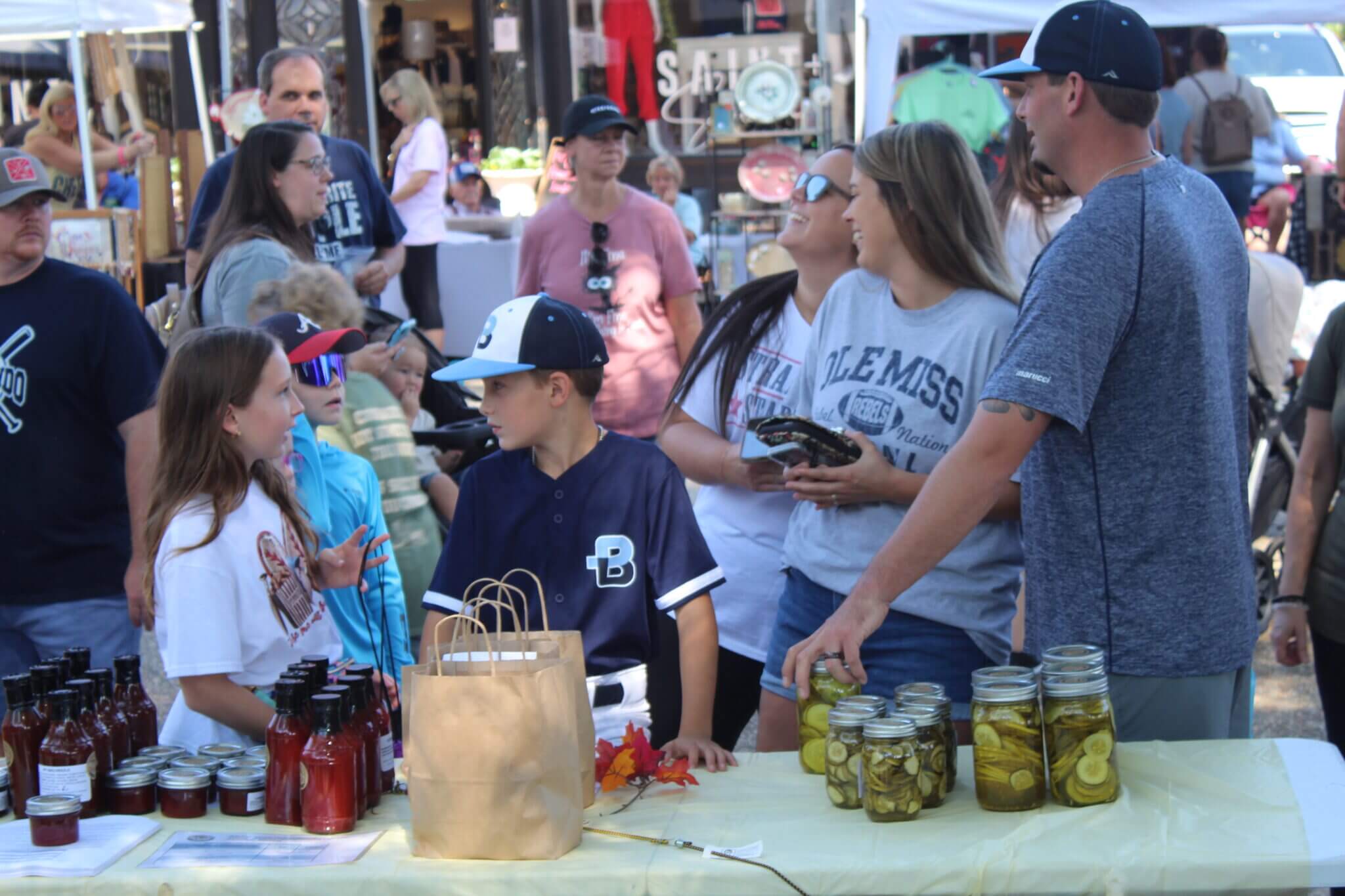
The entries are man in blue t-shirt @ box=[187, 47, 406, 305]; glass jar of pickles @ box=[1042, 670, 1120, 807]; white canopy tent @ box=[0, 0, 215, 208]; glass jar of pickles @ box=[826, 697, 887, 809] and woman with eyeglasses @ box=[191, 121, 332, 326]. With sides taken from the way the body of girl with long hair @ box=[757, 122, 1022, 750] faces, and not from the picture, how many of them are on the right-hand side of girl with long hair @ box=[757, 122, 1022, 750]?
3

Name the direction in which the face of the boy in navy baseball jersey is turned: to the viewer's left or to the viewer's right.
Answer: to the viewer's left

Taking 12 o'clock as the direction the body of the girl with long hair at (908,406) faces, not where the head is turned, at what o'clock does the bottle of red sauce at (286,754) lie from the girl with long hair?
The bottle of red sauce is roughly at 12 o'clock from the girl with long hair.

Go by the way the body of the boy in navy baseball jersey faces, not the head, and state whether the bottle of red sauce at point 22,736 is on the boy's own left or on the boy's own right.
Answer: on the boy's own right

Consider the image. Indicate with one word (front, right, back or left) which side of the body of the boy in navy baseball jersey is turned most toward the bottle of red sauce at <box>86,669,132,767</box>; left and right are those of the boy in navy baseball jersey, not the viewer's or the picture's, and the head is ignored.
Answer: right

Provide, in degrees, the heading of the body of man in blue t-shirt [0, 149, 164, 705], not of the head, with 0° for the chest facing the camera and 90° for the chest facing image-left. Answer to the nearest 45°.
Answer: approximately 0°

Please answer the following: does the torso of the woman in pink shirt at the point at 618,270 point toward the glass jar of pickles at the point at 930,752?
yes

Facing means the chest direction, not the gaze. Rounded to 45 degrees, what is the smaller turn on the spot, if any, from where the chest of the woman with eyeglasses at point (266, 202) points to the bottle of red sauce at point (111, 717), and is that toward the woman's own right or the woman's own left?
approximately 90° to the woman's own right

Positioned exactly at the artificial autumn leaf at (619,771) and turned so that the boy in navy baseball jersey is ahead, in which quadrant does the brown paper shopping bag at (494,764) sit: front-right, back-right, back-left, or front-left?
back-left

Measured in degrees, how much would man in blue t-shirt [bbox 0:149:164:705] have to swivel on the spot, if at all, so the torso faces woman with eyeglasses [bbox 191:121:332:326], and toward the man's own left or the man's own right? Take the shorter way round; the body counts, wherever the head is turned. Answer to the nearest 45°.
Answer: approximately 135° to the man's own left

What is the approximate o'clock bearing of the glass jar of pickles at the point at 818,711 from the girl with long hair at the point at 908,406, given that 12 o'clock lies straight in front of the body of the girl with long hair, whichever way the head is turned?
The glass jar of pickles is roughly at 11 o'clock from the girl with long hair.

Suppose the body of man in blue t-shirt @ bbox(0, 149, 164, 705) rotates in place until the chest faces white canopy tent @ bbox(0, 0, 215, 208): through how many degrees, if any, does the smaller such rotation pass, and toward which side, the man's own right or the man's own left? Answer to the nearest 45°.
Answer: approximately 180°

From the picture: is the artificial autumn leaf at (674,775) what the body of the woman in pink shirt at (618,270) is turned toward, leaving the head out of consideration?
yes
